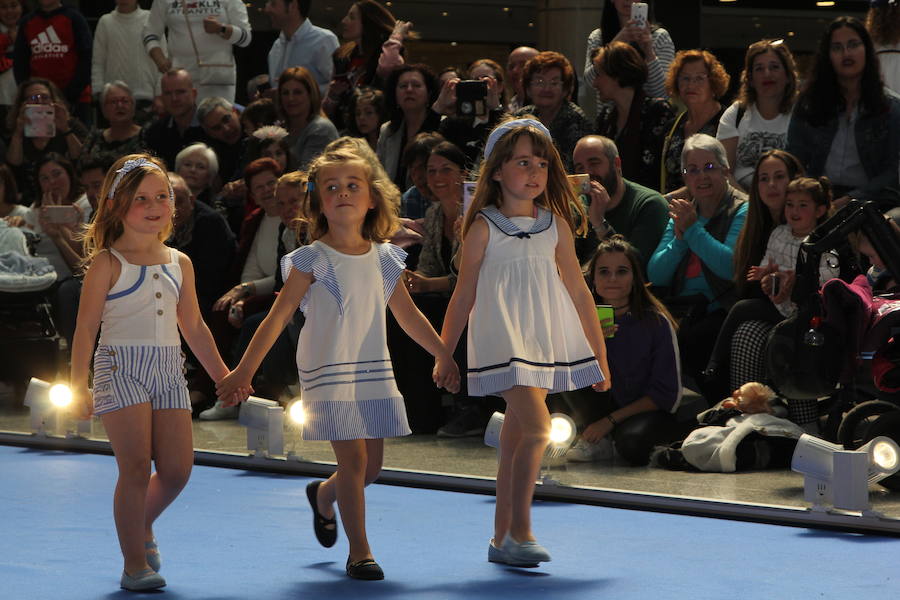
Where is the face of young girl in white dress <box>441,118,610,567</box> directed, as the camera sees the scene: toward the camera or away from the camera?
toward the camera

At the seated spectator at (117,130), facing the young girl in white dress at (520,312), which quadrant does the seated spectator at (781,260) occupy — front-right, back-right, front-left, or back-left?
front-left

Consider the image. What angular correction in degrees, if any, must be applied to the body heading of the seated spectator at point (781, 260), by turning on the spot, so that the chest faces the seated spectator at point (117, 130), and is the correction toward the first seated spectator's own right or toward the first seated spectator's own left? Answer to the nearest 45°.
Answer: approximately 90° to the first seated spectator's own right

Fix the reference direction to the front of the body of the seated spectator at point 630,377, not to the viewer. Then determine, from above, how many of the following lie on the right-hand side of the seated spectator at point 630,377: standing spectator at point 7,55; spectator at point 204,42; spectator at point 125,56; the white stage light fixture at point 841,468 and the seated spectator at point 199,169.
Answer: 4

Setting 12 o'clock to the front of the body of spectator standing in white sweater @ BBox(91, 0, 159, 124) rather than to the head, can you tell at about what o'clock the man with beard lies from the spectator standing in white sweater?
The man with beard is roughly at 11 o'clock from the spectator standing in white sweater.

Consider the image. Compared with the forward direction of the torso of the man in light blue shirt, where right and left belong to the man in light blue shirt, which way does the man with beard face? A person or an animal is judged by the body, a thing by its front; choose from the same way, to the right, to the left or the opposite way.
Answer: the same way

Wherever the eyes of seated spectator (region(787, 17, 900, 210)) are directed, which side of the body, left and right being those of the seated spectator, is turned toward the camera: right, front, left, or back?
front

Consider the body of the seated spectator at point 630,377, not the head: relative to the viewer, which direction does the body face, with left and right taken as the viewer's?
facing the viewer and to the left of the viewer

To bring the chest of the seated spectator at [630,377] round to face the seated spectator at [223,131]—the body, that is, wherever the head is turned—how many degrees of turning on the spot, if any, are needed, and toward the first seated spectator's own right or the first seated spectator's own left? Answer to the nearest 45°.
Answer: approximately 90° to the first seated spectator's own right

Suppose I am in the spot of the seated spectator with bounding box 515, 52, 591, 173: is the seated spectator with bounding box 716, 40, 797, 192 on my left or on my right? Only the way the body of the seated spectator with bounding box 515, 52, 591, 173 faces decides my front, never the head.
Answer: on my left

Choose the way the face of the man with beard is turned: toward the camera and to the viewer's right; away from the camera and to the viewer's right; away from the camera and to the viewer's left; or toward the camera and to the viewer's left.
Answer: toward the camera and to the viewer's left

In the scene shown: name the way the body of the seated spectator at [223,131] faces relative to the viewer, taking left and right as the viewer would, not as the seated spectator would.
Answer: facing the viewer

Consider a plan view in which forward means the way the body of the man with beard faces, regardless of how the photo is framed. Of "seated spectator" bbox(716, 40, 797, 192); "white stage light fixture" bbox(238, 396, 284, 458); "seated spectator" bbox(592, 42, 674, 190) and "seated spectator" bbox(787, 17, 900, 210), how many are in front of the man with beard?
1

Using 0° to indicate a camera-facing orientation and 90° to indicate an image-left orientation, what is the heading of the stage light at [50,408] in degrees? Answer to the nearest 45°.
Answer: approximately 315°

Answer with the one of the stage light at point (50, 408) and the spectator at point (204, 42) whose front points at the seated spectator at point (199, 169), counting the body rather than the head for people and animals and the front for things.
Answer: the spectator at point (204, 42)

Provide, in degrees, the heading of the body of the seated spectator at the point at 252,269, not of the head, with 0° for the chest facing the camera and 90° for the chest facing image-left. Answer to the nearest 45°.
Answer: approximately 45°

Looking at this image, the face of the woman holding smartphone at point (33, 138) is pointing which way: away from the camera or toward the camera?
toward the camera

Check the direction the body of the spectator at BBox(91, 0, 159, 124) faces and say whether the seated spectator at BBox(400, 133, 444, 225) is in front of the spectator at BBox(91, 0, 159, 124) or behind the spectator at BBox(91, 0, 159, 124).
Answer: in front

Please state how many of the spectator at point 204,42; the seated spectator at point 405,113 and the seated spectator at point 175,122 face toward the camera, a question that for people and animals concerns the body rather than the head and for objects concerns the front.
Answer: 3

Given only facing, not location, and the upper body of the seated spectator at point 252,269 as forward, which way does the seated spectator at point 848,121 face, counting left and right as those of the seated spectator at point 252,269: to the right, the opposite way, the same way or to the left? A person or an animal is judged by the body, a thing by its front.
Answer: the same way

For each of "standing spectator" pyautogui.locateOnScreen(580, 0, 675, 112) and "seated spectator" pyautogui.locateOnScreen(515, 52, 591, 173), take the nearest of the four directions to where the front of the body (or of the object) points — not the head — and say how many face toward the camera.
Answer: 2

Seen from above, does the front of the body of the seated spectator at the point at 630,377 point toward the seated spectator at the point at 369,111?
no
